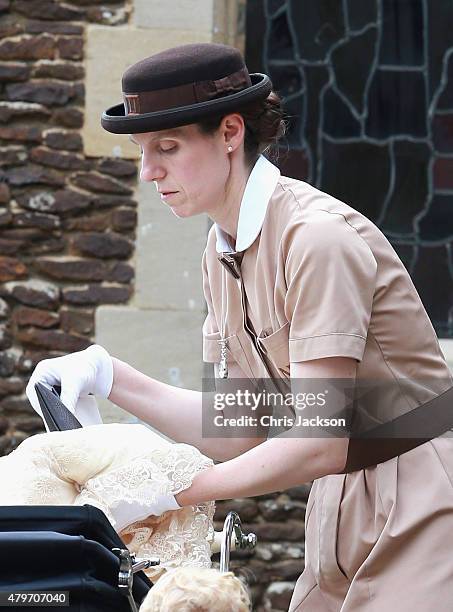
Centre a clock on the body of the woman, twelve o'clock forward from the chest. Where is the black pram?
The black pram is roughly at 12 o'clock from the woman.

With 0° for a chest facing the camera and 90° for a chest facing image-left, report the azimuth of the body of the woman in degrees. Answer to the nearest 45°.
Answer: approximately 45°
